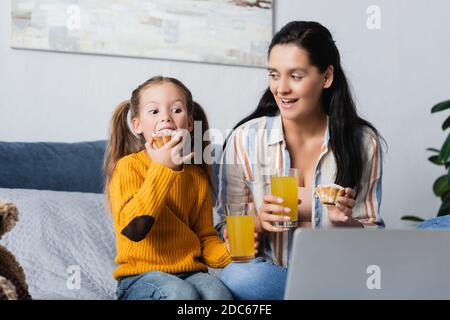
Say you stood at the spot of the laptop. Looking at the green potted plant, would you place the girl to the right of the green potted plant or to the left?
left

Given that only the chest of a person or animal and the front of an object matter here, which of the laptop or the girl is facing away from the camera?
the laptop

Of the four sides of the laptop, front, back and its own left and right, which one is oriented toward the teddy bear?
left

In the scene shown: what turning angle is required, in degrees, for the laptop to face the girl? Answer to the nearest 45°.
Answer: approximately 45° to its left

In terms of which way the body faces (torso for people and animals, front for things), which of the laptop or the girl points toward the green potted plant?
the laptop

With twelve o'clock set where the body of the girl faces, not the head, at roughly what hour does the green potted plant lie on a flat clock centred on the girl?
The green potted plant is roughly at 9 o'clock from the girl.

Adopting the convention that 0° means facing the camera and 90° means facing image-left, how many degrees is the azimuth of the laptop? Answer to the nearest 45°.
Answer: approximately 180°

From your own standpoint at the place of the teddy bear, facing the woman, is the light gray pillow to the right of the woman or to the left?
left

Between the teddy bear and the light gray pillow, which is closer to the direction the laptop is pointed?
the light gray pillow

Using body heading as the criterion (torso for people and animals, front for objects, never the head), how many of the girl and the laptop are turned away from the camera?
1
